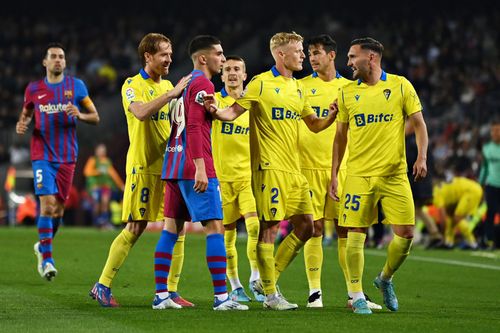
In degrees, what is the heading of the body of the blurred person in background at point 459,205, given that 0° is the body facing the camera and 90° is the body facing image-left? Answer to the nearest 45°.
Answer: approximately 45°

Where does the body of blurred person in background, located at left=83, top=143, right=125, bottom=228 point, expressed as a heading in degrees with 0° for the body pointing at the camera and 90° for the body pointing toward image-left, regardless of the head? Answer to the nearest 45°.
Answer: approximately 0°

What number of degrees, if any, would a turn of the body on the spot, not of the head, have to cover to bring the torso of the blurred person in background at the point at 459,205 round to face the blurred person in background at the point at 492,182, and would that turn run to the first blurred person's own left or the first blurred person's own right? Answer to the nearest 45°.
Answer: approximately 180°
